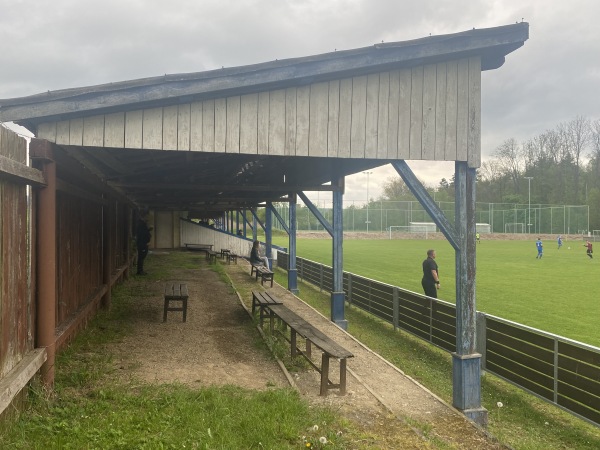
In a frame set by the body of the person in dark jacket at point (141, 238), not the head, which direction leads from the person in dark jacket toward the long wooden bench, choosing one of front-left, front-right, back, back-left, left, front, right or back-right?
right

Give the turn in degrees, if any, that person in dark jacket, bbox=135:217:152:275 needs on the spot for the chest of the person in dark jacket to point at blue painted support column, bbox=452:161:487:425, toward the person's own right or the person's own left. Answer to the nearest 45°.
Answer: approximately 90° to the person's own right

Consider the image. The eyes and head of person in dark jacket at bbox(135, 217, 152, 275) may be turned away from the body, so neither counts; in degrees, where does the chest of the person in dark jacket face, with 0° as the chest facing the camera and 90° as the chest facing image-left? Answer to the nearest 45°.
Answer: approximately 270°

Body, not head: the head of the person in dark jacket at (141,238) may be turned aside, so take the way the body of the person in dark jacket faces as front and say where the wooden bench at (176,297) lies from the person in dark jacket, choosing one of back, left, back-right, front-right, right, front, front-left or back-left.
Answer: right

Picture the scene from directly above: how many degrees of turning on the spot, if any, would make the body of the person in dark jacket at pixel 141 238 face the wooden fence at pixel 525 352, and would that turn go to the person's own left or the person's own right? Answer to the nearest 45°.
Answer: approximately 45° to the person's own right

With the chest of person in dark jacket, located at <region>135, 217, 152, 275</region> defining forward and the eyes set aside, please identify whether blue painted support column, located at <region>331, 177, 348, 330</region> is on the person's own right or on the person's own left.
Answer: on the person's own right

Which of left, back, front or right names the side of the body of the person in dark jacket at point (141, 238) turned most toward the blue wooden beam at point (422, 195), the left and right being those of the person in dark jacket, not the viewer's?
right

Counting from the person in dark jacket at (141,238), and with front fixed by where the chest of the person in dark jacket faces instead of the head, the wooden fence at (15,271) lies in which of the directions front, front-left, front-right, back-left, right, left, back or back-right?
right
